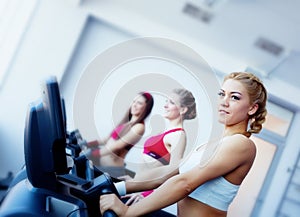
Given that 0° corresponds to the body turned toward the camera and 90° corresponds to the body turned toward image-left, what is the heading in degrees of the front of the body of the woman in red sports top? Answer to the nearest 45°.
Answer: approximately 90°

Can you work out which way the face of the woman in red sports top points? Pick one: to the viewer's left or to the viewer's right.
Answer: to the viewer's left
